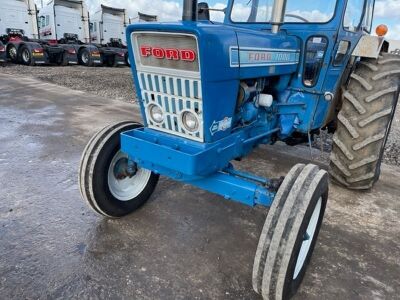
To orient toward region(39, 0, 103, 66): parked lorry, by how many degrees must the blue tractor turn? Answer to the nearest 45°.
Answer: approximately 90° to its right

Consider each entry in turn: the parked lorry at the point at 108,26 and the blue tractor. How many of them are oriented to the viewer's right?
0

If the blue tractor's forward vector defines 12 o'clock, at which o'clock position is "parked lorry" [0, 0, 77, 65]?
The parked lorry is roughly at 3 o'clock from the blue tractor.
